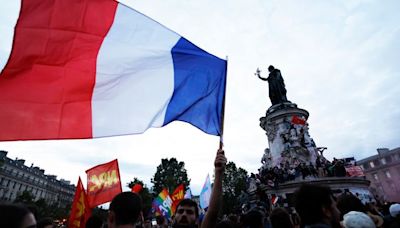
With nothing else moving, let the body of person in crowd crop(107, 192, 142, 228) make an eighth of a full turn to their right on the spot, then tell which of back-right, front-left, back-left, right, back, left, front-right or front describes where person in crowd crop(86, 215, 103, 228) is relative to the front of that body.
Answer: front

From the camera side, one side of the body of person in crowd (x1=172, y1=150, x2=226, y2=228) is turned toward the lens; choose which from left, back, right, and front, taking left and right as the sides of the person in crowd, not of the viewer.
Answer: front

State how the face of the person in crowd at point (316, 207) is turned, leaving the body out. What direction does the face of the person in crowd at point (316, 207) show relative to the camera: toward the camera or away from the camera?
away from the camera

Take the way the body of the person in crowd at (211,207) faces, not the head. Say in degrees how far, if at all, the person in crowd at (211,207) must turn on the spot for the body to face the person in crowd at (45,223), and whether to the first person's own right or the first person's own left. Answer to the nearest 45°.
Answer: approximately 135° to the first person's own right

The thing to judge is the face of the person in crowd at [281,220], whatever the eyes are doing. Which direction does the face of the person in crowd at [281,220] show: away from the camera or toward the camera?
away from the camera

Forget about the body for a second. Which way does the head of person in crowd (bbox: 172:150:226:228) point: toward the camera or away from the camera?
toward the camera
